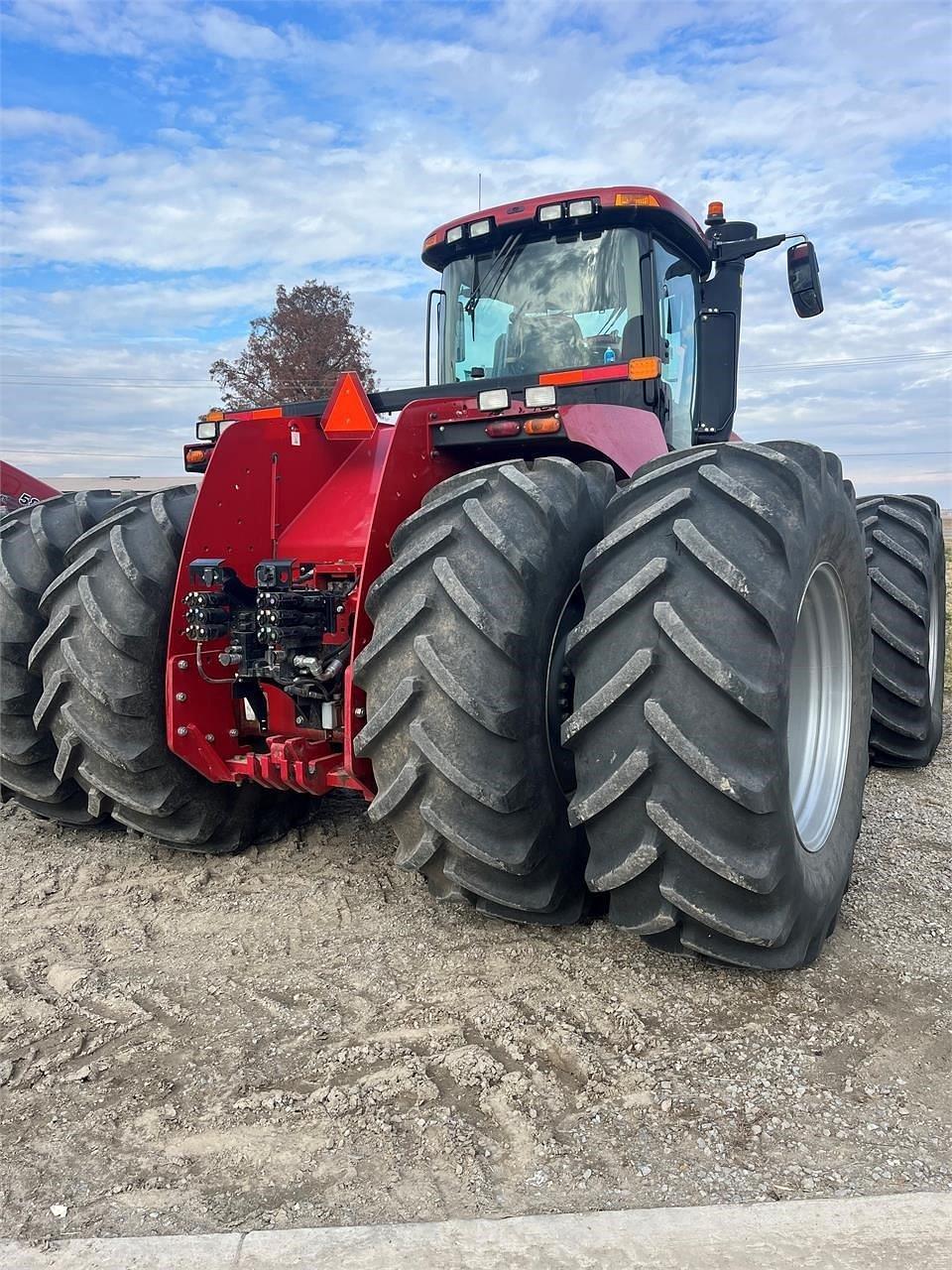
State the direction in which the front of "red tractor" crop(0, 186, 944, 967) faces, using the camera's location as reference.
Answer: facing away from the viewer and to the right of the viewer
